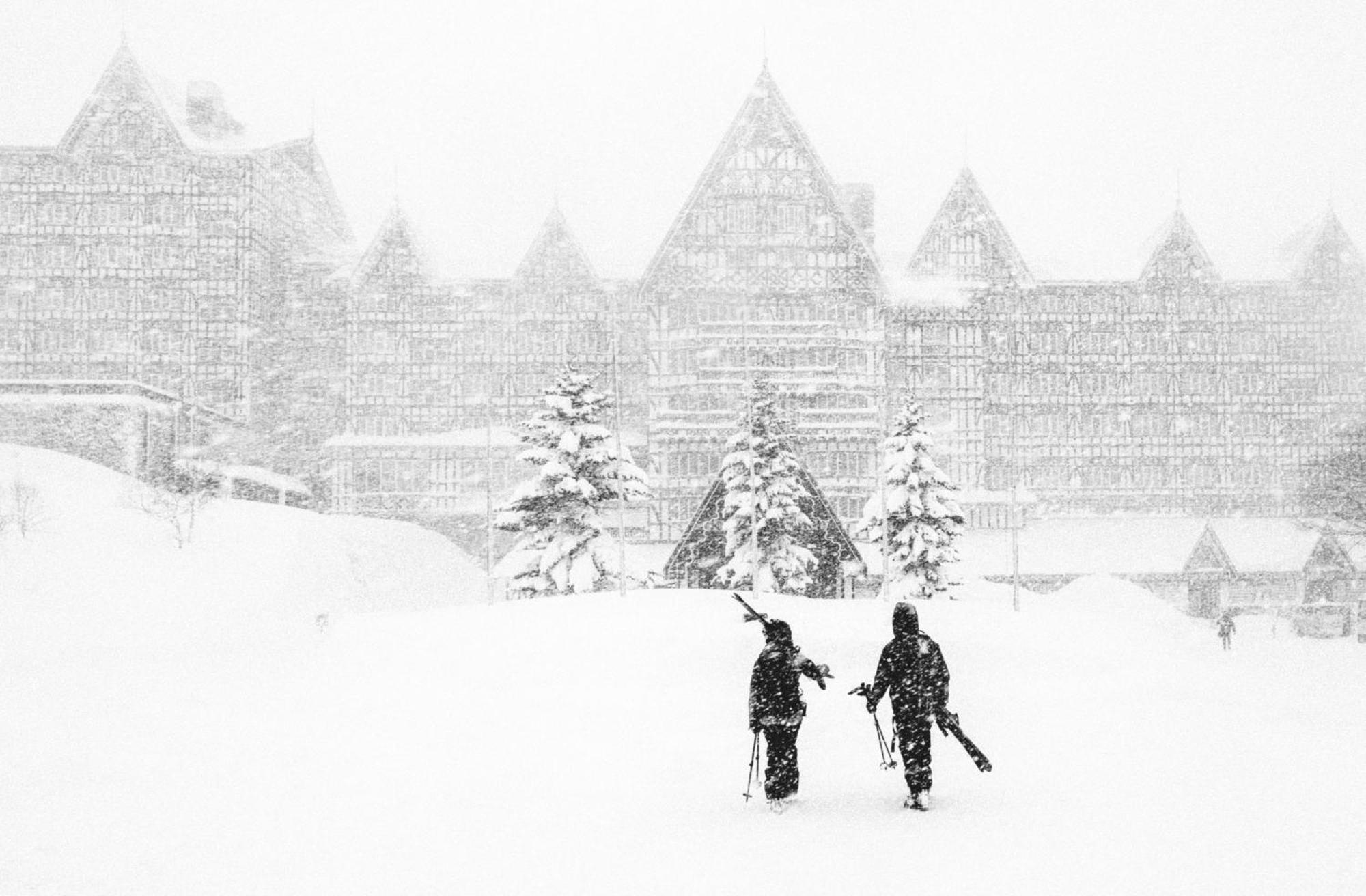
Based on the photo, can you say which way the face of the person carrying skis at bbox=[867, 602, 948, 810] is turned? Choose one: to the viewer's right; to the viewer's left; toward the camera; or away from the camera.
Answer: away from the camera

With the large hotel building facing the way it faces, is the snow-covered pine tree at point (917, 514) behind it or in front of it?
in front

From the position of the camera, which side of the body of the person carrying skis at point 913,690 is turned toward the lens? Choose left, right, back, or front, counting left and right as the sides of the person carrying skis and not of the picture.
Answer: back

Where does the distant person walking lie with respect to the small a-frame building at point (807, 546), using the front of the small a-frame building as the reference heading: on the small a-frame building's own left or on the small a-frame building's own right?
on the small a-frame building's own left

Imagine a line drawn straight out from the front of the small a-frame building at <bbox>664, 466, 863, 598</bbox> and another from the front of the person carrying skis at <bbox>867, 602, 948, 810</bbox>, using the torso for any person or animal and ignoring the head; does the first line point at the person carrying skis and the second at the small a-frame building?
yes

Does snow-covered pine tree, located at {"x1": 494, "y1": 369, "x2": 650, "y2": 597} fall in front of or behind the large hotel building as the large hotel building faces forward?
in front

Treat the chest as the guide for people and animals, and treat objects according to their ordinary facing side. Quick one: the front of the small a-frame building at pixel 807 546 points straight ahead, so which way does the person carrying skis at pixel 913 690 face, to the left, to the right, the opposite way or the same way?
the opposite way

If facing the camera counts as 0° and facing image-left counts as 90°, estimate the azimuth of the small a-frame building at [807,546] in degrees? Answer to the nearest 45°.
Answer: approximately 0°

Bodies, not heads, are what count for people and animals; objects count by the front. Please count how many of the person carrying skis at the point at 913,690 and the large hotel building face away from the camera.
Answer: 1

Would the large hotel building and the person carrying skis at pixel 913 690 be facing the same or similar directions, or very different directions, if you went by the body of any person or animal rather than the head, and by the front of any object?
very different directions

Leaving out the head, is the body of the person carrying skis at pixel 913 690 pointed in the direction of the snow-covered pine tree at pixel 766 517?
yes

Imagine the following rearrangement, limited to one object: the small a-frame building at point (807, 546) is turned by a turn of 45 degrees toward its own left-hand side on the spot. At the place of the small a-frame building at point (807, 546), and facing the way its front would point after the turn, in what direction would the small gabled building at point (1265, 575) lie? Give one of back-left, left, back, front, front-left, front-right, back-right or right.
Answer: left

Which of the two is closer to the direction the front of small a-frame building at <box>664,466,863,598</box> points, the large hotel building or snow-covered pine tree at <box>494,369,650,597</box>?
the snow-covered pine tree

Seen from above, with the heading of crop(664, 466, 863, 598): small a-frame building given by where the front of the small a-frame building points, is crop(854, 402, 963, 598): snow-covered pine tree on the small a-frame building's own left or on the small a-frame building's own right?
on the small a-frame building's own left

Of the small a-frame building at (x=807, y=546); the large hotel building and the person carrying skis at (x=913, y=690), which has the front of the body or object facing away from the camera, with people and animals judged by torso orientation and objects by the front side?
the person carrying skis

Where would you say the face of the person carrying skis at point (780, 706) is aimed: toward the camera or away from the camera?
away from the camera
